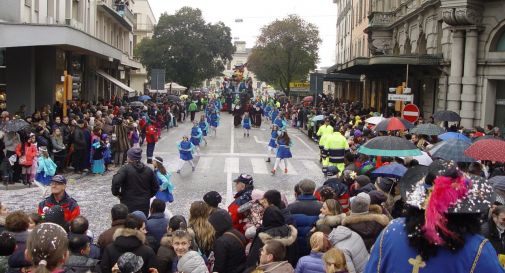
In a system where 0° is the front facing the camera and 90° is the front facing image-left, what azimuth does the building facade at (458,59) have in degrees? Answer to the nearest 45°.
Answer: approximately 45°

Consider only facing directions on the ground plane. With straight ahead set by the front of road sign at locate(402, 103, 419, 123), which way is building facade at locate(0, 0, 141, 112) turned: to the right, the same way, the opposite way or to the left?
to the left

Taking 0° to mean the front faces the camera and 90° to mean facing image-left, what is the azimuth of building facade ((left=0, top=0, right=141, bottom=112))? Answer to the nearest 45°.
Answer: approximately 315°

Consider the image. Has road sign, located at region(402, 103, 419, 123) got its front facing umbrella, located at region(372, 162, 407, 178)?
yes

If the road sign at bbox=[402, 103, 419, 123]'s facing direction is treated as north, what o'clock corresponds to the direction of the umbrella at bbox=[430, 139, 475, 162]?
The umbrella is roughly at 12 o'clock from the road sign.

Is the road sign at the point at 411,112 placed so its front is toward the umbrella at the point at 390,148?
yes

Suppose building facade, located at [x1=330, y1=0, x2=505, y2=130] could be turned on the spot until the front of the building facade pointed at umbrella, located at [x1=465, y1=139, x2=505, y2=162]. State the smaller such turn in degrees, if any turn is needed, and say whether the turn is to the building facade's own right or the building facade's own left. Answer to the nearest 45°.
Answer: approximately 45° to the building facade's own left
